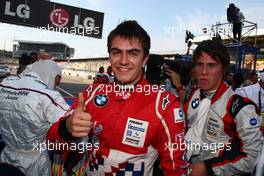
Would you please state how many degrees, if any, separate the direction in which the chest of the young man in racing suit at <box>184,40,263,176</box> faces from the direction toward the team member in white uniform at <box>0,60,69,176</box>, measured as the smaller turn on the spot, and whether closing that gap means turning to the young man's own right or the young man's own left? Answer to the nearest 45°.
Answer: approximately 45° to the young man's own right

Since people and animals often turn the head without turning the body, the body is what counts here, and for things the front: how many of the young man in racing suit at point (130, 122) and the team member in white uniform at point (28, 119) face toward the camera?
1

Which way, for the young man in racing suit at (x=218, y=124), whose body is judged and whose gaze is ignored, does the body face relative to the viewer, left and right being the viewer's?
facing the viewer and to the left of the viewer

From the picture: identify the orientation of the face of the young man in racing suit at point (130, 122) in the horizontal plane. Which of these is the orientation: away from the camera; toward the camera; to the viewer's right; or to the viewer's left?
toward the camera

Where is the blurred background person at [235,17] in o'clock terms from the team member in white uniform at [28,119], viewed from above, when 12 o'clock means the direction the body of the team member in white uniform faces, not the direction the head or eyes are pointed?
The blurred background person is roughly at 12 o'clock from the team member in white uniform.

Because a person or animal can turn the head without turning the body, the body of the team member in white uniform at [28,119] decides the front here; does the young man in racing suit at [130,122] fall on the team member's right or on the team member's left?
on the team member's right

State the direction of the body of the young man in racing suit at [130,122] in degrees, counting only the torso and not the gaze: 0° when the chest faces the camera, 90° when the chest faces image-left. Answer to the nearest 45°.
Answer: approximately 0°

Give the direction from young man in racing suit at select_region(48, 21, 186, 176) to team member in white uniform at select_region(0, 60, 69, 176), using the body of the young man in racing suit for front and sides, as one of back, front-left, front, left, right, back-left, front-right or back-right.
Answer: back-right

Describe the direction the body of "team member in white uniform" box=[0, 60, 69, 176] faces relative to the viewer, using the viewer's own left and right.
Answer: facing away from the viewer and to the right of the viewer

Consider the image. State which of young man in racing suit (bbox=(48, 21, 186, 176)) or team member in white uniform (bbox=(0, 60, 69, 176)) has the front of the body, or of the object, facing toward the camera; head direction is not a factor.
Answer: the young man in racing suit

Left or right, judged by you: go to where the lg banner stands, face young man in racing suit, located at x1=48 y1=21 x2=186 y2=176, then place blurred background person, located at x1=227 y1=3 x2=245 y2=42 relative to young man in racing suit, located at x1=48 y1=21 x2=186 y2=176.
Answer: left

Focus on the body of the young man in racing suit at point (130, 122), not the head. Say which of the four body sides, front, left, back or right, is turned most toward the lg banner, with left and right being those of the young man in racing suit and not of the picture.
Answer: back
